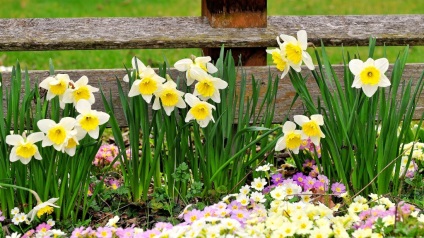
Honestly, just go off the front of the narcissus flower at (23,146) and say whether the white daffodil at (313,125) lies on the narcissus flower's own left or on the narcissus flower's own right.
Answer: on the narcissus flower's own left

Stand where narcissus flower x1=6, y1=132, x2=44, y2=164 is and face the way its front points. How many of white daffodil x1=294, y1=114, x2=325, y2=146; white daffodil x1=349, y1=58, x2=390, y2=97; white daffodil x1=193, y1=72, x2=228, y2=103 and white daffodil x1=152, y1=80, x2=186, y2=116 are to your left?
4

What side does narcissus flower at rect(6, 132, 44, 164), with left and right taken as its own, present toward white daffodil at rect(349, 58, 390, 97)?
left

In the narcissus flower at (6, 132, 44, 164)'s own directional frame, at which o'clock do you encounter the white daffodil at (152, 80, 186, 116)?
The white daffodil is roughly at 9 o'clock from the narcissus flower.

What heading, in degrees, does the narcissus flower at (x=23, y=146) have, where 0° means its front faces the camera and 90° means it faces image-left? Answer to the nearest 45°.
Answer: approximately 0°

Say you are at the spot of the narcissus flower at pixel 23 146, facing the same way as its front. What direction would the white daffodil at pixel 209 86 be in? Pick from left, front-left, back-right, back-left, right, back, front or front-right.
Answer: left

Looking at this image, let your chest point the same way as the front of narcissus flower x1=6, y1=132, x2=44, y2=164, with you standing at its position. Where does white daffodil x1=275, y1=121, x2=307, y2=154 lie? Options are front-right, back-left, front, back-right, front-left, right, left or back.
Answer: left

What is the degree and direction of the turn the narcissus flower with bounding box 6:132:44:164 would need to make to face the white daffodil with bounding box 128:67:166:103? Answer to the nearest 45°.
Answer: approximately 90° to its left
